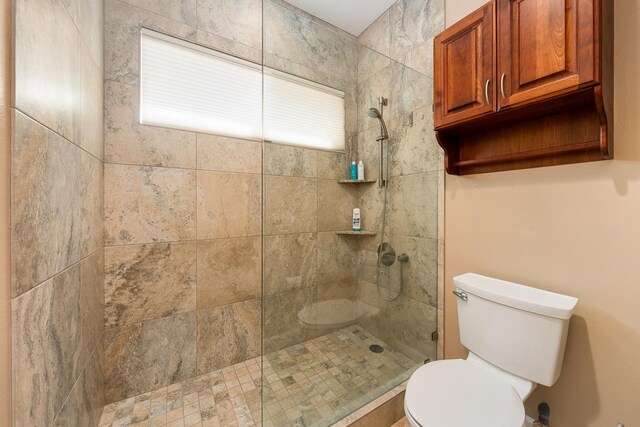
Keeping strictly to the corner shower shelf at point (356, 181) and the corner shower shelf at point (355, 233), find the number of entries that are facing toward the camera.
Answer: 2

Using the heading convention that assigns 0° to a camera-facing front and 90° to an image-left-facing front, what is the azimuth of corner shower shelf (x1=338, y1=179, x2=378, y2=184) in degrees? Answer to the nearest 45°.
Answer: approximately 0°

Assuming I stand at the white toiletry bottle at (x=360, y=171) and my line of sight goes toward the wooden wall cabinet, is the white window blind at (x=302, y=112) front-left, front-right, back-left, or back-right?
back-right

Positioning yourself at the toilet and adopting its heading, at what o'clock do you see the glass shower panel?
The glass shower panel is roughly at 2 o'clock from the toilet.

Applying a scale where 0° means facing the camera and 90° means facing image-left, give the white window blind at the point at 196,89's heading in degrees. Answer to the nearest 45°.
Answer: approximately 315°
